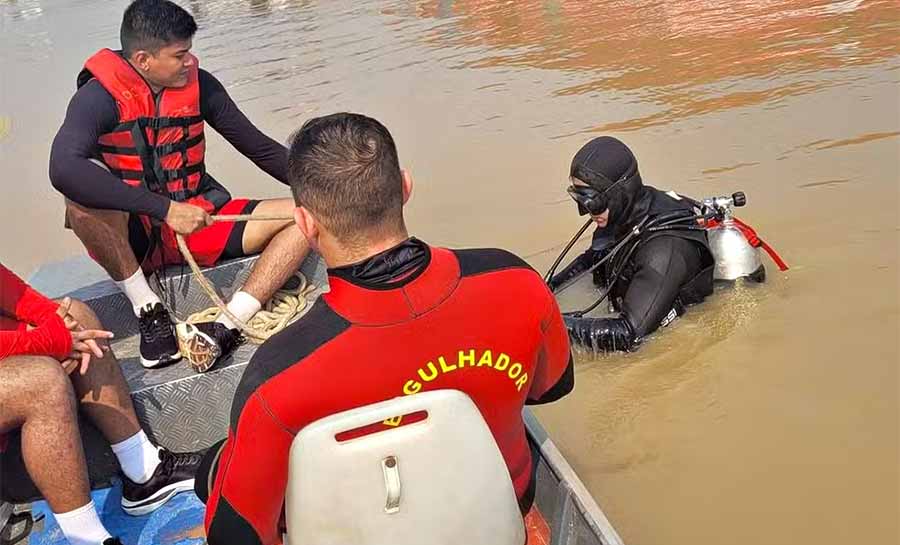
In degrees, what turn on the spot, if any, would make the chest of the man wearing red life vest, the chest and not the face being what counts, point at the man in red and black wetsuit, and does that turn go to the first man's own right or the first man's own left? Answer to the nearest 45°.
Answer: approximately 45° to the first man's own right

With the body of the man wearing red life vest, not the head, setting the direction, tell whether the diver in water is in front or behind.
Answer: in front

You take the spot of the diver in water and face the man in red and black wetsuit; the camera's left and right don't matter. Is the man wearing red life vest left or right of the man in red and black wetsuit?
right

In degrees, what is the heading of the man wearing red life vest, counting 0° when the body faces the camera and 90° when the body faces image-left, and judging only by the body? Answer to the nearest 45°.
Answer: approximately 315°

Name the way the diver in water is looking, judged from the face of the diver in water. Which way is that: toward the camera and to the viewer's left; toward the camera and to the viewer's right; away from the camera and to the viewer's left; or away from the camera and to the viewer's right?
toward the camera and to the viewer's left

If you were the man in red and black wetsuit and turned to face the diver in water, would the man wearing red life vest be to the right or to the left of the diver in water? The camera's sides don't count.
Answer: left

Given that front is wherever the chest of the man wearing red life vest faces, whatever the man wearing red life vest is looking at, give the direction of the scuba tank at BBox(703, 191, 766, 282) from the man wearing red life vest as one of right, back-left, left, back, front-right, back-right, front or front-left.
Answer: front-left
